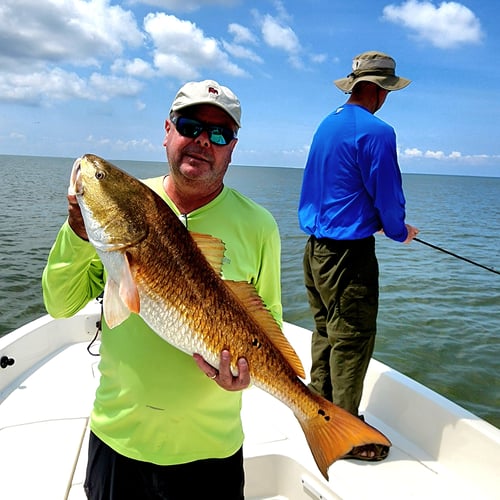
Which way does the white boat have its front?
away from the camera

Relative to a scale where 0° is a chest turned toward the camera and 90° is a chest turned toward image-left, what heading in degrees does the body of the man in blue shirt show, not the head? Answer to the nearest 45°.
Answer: approximately 225°

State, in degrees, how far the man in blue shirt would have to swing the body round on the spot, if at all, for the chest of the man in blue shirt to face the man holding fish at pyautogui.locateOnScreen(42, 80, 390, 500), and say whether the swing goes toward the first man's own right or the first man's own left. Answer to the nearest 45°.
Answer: approximately 135° to the first man's own right

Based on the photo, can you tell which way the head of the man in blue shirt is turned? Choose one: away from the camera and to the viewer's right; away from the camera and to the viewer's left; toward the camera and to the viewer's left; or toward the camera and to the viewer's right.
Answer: away from the camera and to the viewer's right

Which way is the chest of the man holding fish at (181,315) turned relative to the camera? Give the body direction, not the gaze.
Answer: toward the camera

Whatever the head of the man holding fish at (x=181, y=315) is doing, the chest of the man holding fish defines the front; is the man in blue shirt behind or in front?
behind
